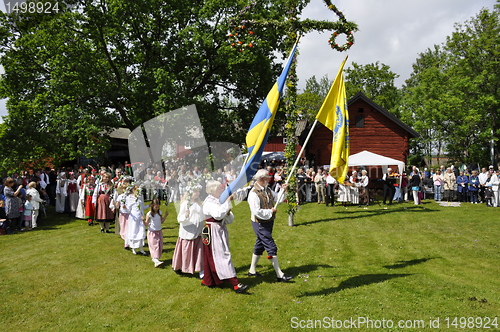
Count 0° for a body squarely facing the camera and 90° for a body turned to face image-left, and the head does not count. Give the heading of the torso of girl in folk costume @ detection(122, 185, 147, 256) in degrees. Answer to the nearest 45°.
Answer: approximately 315°

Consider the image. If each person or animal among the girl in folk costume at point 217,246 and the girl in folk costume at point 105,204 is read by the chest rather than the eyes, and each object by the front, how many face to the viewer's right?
1

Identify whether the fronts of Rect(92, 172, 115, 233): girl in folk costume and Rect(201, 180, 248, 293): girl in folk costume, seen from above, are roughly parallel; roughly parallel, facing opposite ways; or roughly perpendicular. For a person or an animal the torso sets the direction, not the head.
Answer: roughly perpendicular

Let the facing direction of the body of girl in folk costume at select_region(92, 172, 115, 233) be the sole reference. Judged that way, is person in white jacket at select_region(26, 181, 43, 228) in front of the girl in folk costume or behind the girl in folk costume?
behind

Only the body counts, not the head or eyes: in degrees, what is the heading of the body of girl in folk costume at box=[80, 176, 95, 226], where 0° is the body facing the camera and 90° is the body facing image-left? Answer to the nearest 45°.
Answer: approximately 315°

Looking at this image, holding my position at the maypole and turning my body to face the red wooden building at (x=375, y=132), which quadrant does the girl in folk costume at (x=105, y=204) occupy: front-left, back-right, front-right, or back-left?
back-left

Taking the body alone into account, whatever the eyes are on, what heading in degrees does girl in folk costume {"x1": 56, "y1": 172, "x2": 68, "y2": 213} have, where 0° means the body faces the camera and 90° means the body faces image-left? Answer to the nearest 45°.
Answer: approximately 315°

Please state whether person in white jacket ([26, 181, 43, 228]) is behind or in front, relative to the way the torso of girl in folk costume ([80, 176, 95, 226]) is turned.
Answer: behind
